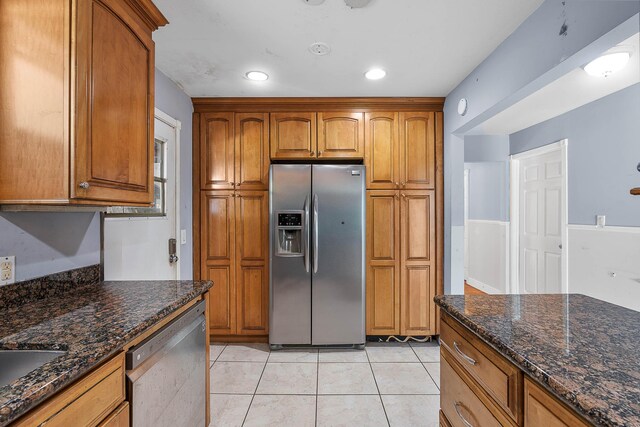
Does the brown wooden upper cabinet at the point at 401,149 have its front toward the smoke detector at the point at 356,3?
yes

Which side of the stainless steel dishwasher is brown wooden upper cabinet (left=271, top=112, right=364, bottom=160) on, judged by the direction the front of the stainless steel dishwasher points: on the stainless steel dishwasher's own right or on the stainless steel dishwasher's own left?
on the stainless steel dishwasher's own left

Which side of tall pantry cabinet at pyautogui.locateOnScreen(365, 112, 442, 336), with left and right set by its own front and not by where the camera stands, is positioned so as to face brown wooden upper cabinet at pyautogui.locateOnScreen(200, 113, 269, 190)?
right

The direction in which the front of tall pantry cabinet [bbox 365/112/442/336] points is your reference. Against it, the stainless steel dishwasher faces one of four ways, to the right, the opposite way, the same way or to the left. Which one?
to the left

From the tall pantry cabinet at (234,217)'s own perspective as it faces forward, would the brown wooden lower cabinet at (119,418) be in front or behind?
in front

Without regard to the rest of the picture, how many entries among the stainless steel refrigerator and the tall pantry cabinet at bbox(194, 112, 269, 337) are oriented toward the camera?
2

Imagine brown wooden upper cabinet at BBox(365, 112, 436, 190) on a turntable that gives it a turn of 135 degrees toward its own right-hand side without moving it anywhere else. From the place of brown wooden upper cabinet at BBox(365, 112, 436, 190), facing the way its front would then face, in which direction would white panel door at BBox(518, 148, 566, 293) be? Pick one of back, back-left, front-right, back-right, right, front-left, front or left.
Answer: right

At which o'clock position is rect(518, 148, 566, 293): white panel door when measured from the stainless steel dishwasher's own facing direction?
The white panel door is roughly at 10 o'clock from the stainless steel dishwasher.

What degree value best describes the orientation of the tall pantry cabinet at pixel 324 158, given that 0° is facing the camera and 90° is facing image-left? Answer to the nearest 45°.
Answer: approximately 0°

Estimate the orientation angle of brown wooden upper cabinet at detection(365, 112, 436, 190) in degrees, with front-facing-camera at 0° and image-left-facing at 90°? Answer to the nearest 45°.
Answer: approximately 0°

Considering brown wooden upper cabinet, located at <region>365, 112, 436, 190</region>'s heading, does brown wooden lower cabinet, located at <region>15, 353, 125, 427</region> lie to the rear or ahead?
ahead
